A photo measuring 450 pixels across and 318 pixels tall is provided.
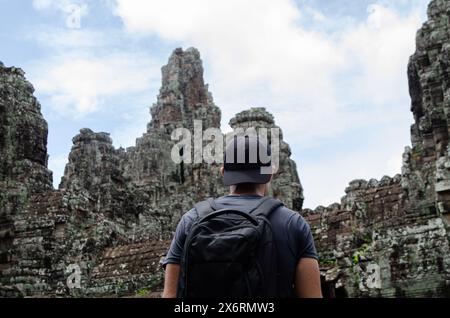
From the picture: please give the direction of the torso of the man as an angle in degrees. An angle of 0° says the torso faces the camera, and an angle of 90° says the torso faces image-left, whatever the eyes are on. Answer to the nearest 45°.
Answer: approximately 180°

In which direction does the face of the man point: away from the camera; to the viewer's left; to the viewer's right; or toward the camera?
away from the camera

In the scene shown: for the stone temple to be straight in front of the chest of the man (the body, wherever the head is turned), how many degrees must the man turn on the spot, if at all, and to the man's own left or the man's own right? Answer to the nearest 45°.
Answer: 0° — they already face it
